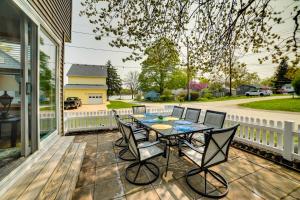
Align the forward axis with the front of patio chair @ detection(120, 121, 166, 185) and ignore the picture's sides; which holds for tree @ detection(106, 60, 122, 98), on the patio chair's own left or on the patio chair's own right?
on the patio chair's own left

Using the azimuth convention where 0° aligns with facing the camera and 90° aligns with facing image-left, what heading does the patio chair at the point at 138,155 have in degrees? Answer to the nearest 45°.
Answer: approximately 225°

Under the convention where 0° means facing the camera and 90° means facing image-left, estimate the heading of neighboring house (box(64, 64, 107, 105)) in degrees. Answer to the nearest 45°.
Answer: approximately 0°

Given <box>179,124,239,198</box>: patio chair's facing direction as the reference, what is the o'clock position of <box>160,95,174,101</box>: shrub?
The shrub is roughly at 1 o'clock from the patio chair.

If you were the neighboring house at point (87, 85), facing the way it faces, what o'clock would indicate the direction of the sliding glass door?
The sliding glass door is roughly at 12 o'clock from the neighboring house.

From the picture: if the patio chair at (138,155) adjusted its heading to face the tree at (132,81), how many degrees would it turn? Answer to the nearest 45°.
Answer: approximately 45° to its left

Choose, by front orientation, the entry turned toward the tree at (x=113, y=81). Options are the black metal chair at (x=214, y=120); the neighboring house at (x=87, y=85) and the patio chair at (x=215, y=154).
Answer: the patio chair

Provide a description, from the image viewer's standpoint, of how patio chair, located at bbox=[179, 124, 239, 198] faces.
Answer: facing away from the viewer and to the left of the viewer

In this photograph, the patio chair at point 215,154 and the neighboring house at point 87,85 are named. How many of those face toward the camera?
1

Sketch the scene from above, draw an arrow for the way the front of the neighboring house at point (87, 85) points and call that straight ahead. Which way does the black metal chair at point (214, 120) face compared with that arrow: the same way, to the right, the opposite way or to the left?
to the right

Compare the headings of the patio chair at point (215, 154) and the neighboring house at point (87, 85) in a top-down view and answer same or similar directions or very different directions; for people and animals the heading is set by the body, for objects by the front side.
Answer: very different directions
